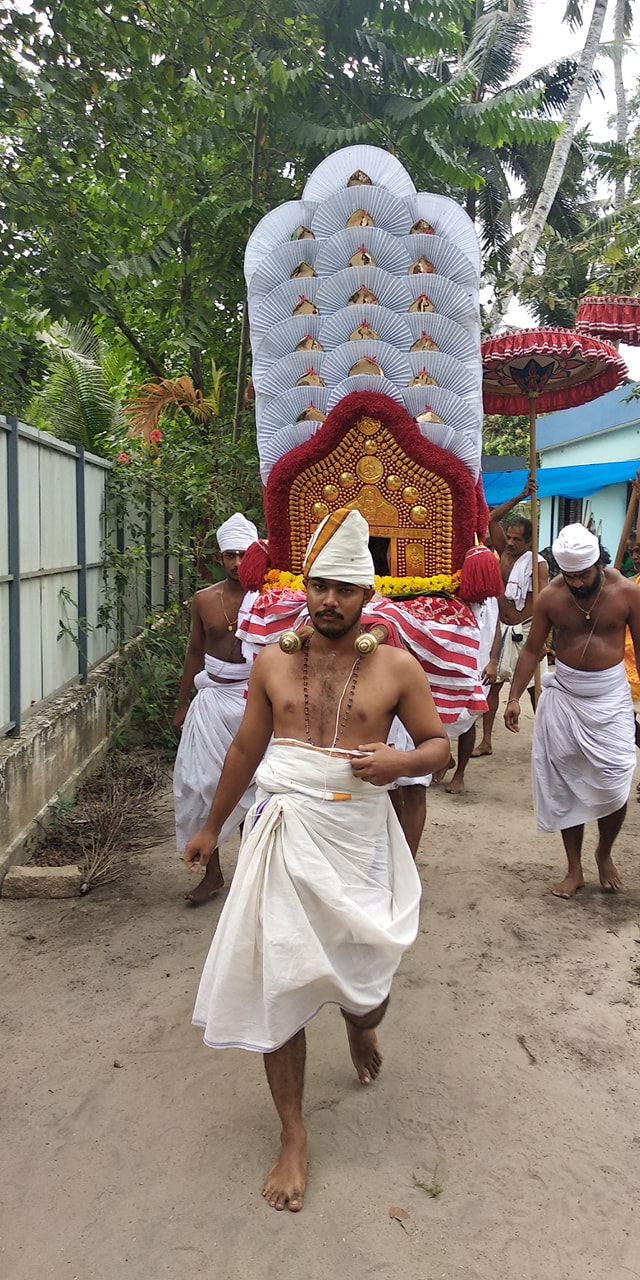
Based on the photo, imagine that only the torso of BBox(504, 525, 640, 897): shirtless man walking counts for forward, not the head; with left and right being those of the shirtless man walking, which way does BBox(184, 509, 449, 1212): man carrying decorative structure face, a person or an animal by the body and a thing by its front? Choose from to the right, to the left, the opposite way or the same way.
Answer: the same way

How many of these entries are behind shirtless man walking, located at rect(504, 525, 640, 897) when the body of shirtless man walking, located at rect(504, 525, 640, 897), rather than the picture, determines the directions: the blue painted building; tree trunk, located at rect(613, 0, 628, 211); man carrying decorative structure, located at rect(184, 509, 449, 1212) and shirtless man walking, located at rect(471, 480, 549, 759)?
3

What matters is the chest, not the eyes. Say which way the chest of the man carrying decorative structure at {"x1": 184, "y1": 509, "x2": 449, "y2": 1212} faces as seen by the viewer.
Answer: toward the camera

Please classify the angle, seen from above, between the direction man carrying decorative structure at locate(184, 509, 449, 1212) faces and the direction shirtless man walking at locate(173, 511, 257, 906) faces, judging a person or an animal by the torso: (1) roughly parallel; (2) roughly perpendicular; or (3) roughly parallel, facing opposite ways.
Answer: roughly parallel

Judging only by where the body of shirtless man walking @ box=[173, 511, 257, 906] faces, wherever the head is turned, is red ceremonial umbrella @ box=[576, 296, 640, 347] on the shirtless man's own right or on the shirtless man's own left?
on the shirtless man's own left

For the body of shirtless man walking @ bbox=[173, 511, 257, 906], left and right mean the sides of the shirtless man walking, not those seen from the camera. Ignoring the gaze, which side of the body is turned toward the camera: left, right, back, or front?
front

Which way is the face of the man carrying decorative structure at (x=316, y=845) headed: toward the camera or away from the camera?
toward the camera

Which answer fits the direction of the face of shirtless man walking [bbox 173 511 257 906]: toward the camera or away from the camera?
toward the camera

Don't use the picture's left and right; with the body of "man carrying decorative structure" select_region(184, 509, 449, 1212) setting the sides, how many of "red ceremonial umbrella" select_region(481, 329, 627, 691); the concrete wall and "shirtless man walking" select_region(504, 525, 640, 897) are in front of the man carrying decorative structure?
0

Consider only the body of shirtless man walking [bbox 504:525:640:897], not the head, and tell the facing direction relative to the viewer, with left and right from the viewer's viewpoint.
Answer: facing the viewer

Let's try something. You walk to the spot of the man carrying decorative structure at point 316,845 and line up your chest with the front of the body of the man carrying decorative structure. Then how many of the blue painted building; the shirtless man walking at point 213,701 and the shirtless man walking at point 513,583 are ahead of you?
0

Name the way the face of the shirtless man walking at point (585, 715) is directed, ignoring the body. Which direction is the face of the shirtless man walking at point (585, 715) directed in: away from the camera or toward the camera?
toward the camera
